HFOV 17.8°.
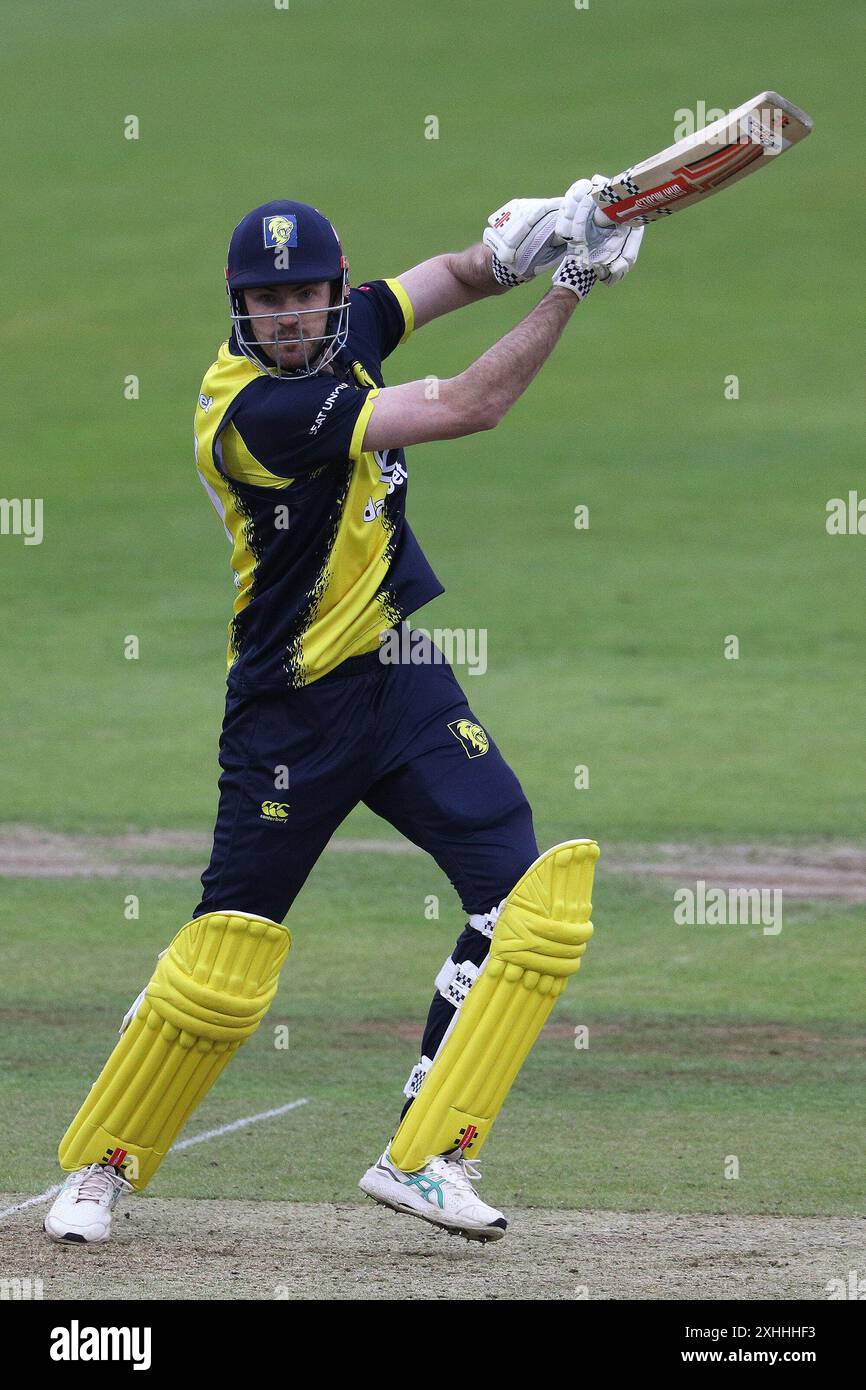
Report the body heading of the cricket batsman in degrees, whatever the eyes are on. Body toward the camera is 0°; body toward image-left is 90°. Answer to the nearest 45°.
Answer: approximately 315°
